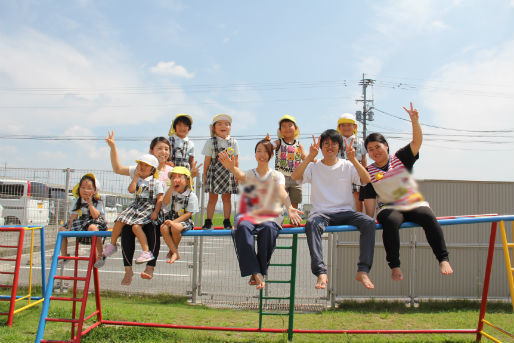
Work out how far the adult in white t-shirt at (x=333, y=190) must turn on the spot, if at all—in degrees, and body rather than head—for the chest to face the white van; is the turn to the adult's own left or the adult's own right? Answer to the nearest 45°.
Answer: approximately 135° to the adult's own right

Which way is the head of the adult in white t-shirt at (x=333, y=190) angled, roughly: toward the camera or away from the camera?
toward the camera

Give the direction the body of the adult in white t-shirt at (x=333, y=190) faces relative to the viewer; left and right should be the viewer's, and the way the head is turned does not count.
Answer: facing the viewer
